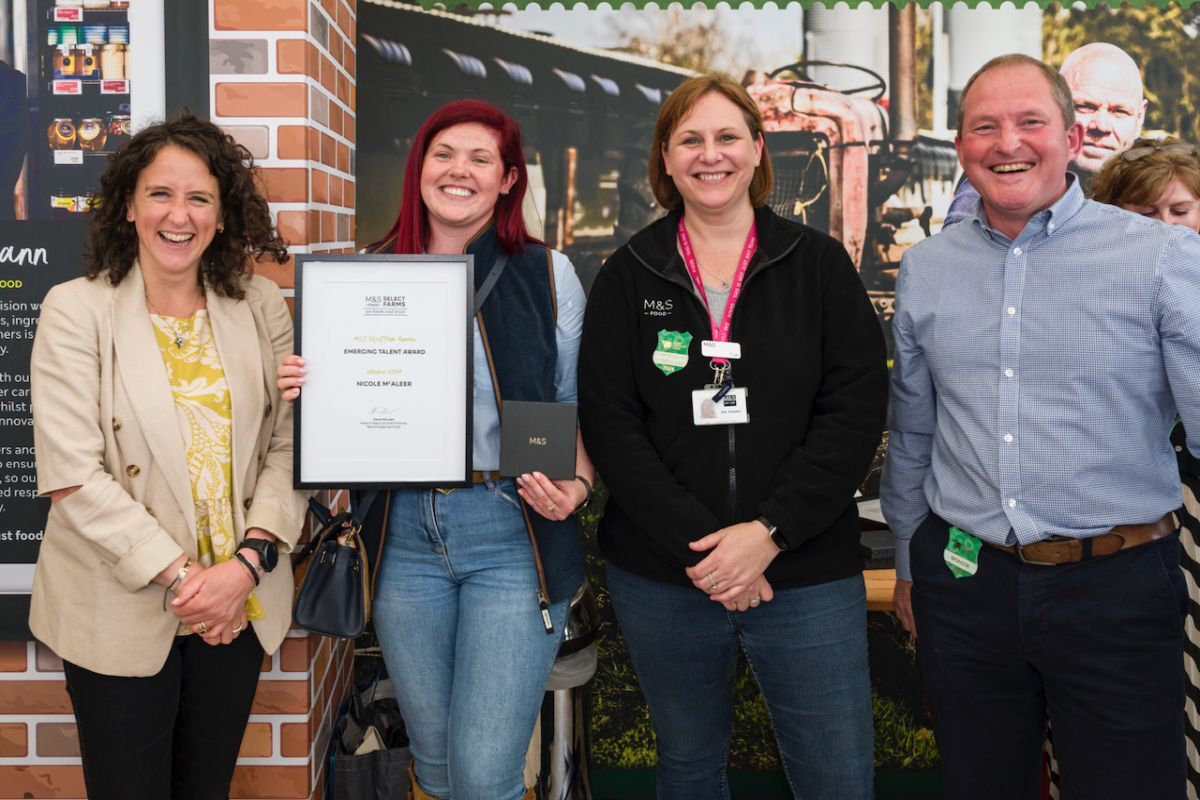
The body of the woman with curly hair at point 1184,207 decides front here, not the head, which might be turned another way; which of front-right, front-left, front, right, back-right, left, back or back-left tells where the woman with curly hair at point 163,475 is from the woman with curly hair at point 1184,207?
right

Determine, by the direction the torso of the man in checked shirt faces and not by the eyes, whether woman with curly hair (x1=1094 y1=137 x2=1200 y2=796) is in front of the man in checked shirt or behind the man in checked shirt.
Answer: behind

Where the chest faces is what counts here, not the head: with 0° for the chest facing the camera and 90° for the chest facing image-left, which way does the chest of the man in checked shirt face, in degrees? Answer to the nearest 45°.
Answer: approximately 0°

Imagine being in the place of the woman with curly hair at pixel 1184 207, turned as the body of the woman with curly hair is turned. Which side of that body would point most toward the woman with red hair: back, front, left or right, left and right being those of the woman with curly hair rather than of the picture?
right

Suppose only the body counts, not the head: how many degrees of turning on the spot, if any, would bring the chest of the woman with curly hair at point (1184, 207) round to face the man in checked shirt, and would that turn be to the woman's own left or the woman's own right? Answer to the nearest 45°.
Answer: approximately 45° to the woman's own right

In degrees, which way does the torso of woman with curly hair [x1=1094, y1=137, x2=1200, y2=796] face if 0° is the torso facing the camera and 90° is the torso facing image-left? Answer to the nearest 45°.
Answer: approximately 315°
